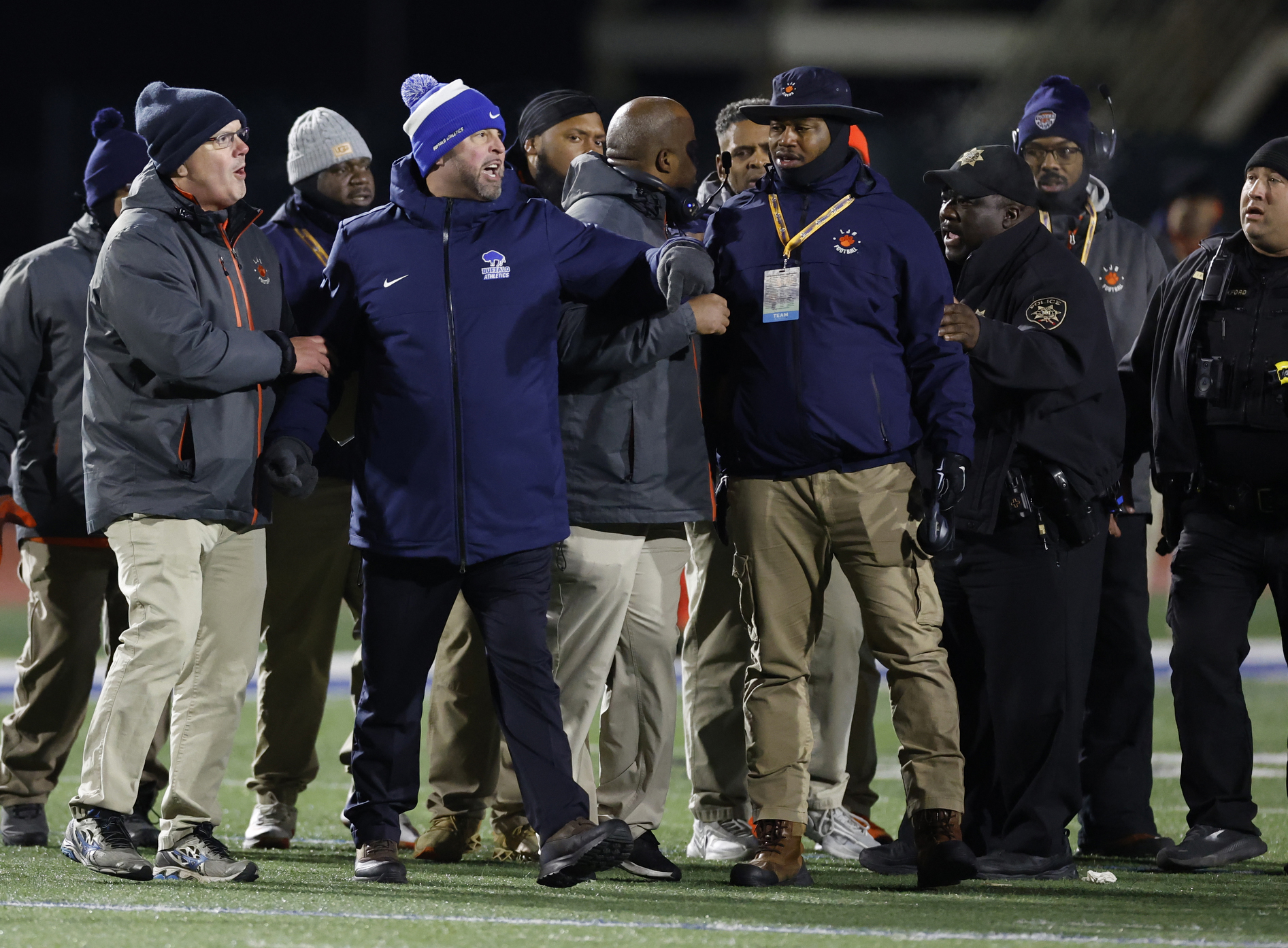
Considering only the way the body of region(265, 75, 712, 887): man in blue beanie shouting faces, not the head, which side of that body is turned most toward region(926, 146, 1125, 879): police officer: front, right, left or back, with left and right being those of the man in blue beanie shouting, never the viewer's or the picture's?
left

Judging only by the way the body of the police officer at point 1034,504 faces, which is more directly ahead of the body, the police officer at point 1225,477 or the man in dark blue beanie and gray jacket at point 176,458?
the man in dark blue beanie and gray jacket

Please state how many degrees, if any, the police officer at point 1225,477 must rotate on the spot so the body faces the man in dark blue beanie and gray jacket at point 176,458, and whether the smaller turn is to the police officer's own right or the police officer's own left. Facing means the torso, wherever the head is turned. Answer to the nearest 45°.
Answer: approximately 45° to the police officer's own right

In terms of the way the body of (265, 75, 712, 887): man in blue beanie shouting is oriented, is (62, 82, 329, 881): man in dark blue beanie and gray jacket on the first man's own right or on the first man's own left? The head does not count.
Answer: on the first man's own right

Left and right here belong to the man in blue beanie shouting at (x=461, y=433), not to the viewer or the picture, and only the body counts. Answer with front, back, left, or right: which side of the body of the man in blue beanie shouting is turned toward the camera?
front

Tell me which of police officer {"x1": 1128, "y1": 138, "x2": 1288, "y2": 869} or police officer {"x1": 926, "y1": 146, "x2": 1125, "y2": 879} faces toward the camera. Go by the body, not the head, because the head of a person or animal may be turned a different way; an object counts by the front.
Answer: police officer {"x1": 1128, "y1": 138, "x2": 1288, "y2": 869}

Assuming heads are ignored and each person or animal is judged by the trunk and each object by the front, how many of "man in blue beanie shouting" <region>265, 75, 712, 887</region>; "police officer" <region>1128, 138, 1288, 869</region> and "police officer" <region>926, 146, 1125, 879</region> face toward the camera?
2

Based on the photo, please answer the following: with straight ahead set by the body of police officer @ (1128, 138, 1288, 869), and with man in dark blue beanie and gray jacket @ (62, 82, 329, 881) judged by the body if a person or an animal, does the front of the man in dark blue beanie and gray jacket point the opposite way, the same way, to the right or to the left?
to the left

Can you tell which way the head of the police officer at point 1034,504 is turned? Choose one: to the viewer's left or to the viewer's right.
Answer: to the viewer's left

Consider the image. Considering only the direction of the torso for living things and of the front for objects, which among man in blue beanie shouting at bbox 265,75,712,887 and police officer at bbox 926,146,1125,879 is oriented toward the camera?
the man in blue beanie shouting

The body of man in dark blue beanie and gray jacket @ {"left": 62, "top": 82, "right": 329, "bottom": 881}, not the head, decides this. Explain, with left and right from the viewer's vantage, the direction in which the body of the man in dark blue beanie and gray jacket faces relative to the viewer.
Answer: facing the viewer and to the right of the viewer

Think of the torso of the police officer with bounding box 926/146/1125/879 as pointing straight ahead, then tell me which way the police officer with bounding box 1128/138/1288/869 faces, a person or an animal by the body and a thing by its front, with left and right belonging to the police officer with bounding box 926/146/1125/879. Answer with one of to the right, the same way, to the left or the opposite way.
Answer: to the left

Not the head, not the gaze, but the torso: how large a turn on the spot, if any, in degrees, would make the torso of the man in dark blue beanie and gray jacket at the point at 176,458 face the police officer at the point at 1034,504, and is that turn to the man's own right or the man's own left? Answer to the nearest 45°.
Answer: approximately 45° to the man's own left

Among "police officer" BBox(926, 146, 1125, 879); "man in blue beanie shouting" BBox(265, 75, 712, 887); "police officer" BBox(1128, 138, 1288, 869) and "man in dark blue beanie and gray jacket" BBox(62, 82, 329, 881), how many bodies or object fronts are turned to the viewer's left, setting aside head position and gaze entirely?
1

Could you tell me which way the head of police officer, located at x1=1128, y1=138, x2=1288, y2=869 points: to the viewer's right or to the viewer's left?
to the viewer's left

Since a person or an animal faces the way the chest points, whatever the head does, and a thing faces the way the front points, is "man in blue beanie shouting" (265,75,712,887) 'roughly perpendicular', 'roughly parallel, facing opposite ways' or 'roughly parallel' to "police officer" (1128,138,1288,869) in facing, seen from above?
roughly parallel

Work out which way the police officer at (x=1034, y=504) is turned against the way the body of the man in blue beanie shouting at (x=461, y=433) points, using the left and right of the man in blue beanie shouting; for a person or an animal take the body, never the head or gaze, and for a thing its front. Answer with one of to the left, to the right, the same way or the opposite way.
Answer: to the right
